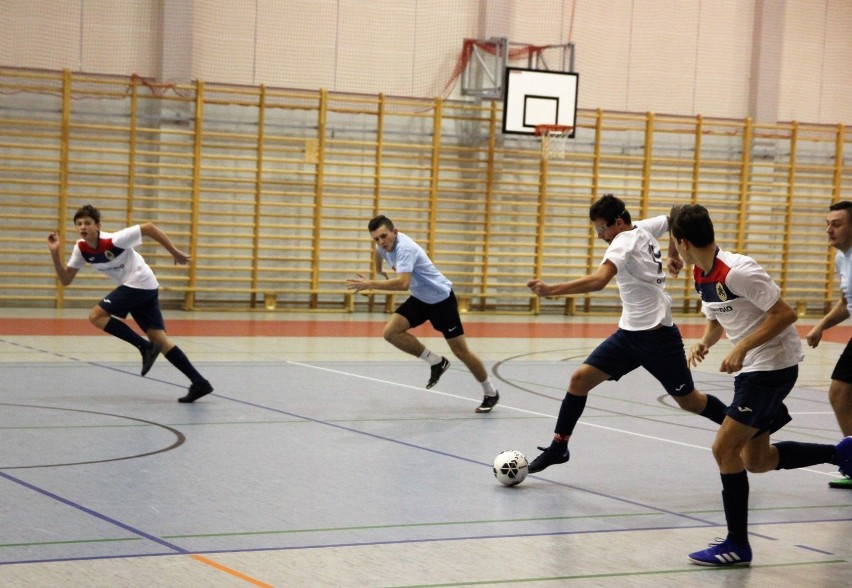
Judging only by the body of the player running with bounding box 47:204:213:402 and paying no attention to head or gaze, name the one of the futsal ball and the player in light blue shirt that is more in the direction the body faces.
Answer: the futsal ball

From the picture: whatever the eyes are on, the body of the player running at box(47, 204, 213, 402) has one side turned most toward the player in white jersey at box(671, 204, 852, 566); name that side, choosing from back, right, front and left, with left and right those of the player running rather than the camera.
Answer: left

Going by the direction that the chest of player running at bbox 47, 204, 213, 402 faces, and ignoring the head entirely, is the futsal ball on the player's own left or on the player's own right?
on the player's own left

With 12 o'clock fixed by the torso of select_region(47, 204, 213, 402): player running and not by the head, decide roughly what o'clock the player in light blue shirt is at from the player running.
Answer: The player in light blue shirt is roughly at 8 o'clock from the player running.

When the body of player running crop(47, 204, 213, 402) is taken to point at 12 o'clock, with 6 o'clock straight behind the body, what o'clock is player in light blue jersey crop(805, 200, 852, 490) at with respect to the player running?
The player in light blue jersey is roughly at 9 o'clock from the player running.

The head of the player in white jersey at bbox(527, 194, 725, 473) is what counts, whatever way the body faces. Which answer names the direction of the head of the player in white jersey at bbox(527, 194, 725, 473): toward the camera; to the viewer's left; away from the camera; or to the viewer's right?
to the viewer's left

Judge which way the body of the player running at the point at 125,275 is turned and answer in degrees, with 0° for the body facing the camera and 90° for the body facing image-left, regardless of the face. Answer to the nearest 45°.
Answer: approximately 45°

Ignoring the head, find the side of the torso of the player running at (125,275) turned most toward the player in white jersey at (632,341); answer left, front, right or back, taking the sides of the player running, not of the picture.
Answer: left

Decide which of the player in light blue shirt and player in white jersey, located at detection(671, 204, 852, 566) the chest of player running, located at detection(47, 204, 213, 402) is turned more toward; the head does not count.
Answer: the player in white jersey
